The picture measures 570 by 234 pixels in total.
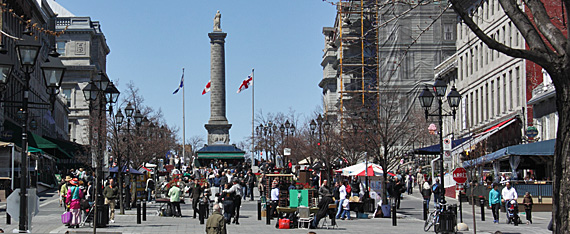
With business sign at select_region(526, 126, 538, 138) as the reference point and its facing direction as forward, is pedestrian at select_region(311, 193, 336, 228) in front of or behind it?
in front

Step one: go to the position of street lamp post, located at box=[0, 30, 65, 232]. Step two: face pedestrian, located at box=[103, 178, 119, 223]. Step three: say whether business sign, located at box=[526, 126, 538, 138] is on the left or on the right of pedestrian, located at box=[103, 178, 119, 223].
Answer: right

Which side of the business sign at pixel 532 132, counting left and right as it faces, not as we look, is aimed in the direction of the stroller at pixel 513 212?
front

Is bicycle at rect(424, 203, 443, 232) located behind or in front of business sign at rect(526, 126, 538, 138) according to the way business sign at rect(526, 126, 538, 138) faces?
in front

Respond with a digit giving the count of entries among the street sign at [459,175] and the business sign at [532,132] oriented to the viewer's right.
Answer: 0

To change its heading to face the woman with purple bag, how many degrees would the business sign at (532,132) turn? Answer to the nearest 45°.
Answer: approximately 45° to its right
